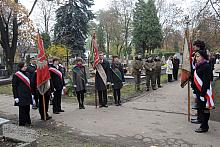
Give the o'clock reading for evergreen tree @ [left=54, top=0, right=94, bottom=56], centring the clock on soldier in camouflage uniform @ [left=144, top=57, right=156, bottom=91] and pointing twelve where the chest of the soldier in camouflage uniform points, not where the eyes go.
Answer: The evergreen tree is roughly at 5 o'clock from the soldier in camouflage uniform.

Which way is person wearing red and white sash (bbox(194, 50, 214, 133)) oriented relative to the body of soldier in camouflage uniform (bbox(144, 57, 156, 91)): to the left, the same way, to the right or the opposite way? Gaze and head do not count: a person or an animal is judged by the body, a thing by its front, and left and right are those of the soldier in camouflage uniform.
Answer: to the right

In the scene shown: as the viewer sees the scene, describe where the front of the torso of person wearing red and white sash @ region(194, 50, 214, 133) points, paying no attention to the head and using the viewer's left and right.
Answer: facing to the left of the viewer

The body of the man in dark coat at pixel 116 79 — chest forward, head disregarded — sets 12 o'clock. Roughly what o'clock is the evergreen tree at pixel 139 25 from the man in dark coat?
The evergreen tree is roughly at 6 o'clock from the man in dark coat.

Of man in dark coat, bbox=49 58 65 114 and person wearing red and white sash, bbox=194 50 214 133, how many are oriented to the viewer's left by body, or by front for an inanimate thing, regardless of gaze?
1

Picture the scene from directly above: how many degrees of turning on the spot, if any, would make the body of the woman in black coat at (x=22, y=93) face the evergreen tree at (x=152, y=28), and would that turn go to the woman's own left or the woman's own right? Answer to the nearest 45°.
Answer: approximately 90° to the woman's own left

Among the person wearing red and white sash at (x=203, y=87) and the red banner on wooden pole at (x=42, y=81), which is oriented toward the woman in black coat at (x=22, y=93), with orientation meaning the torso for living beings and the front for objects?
the person wearing red and white sash at (x=203, y=87)

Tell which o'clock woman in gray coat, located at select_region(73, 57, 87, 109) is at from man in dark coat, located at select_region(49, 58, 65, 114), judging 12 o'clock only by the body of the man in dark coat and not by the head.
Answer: The woman in gray coat is roughly at 9 o'clock from the man in dark coat.

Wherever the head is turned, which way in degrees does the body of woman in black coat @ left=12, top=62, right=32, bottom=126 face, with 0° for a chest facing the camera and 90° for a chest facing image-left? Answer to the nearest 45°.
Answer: approximately 315°

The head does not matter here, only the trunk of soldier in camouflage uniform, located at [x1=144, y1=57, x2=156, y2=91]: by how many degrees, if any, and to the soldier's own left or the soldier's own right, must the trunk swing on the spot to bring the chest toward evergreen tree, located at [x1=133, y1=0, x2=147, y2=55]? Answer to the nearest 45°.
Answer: approximately 180°

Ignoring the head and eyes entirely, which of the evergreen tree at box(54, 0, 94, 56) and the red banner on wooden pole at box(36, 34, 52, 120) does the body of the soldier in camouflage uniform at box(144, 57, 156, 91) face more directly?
the red banner on wooden pole

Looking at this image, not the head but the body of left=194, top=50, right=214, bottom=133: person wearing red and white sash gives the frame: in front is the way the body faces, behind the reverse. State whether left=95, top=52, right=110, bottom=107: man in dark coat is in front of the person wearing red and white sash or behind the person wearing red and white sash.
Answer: in front

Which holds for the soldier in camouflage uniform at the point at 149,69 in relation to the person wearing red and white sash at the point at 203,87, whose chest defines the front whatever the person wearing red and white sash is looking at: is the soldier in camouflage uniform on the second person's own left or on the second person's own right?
on the second person's own right

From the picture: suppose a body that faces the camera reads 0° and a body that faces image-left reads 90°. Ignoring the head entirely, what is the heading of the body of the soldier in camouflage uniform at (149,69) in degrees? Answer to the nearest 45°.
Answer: approximately 0°

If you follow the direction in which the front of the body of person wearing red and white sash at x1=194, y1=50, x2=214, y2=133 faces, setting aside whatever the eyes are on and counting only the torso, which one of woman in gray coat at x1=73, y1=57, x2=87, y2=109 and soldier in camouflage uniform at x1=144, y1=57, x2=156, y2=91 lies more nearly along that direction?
the woman in gray coat
